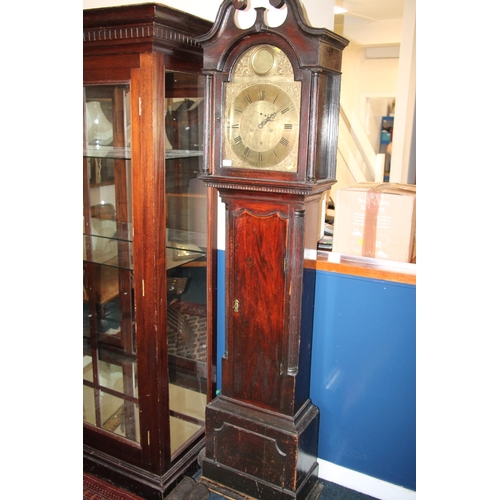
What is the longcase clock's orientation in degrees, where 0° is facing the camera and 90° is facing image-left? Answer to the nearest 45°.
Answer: approximately 45°

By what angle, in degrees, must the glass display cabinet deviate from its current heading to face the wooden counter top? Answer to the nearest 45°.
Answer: approximately 135° to its left

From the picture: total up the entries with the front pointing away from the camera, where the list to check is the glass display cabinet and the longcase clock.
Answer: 0

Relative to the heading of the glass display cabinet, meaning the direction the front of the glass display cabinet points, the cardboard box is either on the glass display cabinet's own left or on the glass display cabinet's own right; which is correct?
on the glass display cabinet's own left
